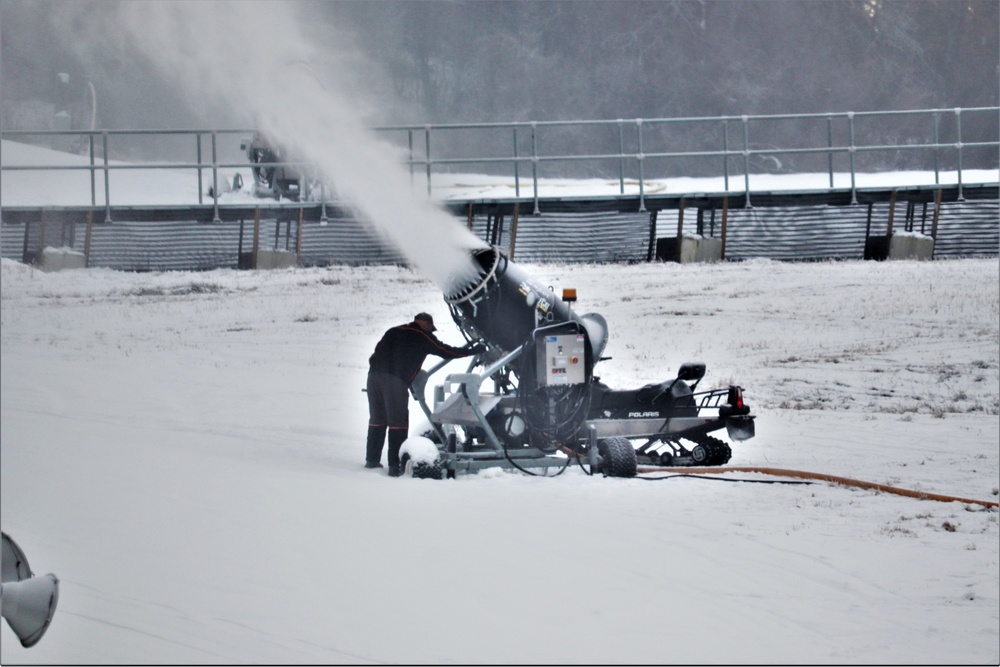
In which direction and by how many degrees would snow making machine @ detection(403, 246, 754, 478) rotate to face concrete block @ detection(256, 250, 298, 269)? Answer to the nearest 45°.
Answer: approximately 45° to its right

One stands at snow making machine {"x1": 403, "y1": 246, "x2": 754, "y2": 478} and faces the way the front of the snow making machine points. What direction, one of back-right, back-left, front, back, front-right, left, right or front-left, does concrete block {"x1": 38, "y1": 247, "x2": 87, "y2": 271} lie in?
front-right

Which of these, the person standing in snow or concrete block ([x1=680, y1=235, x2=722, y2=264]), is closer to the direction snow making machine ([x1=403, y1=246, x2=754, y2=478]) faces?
the person standing in snow

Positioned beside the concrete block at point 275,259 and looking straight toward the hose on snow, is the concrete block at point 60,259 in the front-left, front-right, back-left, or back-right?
back-right

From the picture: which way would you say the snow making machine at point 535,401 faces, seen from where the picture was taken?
facing to the left of the viewer

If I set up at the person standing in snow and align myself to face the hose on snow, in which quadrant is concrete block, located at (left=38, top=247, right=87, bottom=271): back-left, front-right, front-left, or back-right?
back-left

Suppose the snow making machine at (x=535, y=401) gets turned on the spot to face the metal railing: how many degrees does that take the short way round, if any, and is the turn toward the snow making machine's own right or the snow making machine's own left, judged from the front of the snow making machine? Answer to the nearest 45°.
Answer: approximately 90° to the snow making machine's own right

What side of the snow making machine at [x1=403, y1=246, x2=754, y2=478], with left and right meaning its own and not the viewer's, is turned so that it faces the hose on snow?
back

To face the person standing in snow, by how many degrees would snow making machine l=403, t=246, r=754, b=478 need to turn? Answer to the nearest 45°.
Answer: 0° — it already faces them

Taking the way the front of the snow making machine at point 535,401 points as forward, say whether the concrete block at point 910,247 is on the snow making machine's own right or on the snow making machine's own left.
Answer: on the snow making machine's own right
